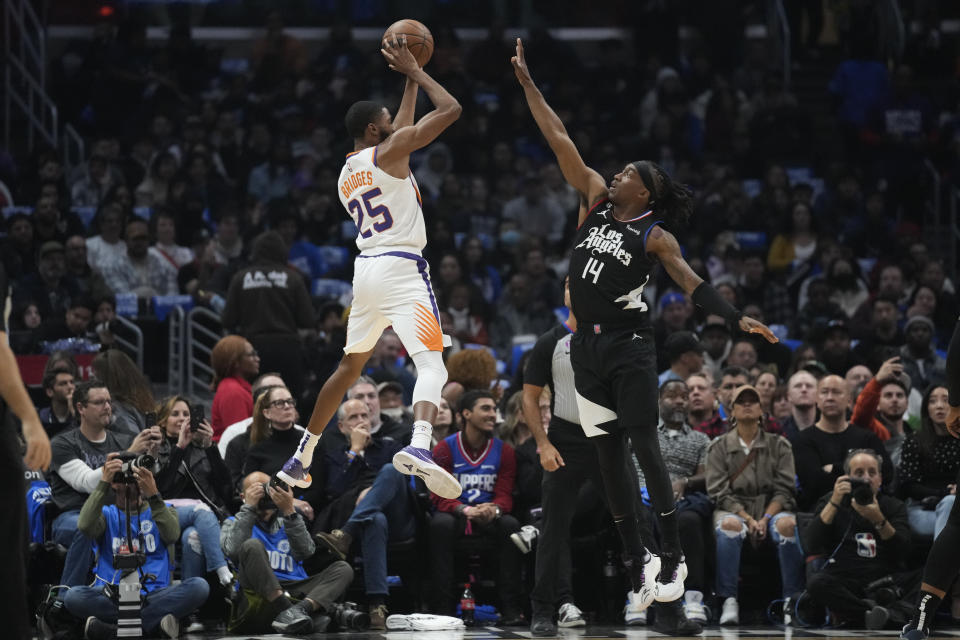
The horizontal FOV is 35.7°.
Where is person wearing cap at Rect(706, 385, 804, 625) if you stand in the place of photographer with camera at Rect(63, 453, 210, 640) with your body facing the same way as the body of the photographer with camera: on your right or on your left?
on your left

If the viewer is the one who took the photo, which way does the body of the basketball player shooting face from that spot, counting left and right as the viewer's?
facing away from the viewer and to the right of the viewer

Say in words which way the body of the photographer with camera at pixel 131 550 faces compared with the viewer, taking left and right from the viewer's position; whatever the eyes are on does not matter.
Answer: facing the viewer

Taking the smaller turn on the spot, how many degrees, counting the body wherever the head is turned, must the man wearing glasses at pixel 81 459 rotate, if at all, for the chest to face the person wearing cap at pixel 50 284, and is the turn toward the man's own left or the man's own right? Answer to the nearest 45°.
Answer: approximately 135° to the man's own left

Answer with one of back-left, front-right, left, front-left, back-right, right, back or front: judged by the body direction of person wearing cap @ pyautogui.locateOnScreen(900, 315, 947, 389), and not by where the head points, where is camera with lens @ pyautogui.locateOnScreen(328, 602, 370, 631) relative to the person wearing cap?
front-right

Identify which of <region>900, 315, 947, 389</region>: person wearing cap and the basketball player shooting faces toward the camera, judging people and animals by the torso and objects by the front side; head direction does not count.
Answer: the person wearing cap

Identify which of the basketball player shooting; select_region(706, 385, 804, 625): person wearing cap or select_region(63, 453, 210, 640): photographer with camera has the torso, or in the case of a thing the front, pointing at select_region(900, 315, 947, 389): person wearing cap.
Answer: the basketball player shooting

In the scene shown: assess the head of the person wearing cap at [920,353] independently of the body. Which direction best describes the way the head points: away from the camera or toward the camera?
toward the camera

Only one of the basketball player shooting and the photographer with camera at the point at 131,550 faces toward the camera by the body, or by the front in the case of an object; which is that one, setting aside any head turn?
the photographer with camera

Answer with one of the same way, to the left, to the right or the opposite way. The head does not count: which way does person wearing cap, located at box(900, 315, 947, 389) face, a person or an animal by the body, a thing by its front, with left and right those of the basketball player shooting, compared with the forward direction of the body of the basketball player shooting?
the opposite way

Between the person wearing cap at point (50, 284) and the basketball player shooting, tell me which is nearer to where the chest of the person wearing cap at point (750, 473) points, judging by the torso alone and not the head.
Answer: the basketball player shooting

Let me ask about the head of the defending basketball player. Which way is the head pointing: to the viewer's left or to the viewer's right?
to the viewer's left

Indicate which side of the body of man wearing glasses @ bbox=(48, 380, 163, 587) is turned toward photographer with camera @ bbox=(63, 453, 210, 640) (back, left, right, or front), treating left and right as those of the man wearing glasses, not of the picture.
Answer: front

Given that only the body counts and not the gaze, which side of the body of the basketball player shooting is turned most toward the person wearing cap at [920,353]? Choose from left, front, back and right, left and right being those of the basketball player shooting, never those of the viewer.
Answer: front

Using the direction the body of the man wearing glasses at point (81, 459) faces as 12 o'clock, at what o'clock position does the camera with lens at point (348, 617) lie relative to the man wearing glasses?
The camera with lens is roughly at 11 o'clock from the man wearing glasses.

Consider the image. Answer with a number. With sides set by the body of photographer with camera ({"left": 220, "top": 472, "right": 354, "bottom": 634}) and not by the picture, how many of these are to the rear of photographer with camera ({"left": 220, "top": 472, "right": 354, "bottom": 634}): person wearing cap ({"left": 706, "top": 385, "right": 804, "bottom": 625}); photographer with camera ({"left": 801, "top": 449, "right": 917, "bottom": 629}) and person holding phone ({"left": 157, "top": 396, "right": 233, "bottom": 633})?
1

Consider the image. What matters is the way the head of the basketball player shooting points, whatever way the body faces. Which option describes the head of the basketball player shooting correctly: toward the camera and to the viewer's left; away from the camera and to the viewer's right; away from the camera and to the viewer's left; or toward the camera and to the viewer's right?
away from the camera and to the viewer's right

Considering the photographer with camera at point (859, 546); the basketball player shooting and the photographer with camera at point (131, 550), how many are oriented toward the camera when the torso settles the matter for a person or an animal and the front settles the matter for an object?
2
